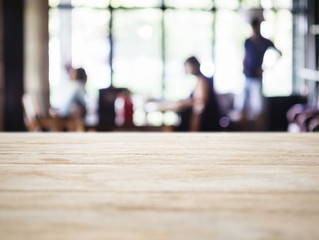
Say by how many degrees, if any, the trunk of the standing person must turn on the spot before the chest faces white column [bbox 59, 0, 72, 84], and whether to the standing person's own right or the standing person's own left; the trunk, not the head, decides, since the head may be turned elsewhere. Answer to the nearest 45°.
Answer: approximately 135° to the standing person's own right

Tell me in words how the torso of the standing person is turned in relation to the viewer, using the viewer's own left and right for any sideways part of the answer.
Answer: facing the viewer

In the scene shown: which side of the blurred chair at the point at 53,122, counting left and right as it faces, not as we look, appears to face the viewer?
right

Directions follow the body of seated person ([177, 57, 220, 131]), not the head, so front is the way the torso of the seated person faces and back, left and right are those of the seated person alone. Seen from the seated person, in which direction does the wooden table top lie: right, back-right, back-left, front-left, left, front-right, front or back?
left

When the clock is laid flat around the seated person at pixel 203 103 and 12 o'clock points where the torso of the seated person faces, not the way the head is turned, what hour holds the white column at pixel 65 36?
The white column is roughly at 2 o'clock from the seated person.

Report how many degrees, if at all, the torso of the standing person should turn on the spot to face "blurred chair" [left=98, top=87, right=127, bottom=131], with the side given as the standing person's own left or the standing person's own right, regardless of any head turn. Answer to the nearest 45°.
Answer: approximately 45° to the standing person's own right

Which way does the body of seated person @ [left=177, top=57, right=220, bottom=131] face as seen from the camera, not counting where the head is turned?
to the viewer's left

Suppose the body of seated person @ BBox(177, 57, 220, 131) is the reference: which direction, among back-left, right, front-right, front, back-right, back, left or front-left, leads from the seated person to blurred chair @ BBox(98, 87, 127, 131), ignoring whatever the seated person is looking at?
front

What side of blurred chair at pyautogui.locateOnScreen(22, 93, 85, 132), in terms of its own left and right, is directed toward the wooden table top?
right

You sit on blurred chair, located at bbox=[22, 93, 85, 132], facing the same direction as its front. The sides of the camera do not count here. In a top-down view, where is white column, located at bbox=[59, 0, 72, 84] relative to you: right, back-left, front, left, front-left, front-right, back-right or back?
left
